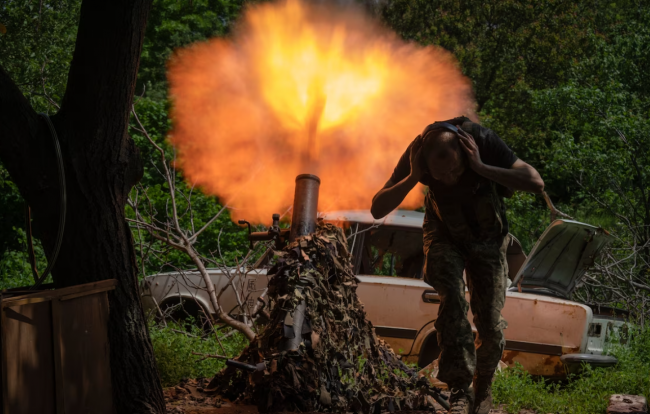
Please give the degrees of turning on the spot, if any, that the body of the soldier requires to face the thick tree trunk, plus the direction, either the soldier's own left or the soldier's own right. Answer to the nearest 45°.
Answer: approximately 45° to the soldier's own right

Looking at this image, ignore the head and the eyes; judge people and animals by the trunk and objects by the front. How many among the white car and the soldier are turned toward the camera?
1

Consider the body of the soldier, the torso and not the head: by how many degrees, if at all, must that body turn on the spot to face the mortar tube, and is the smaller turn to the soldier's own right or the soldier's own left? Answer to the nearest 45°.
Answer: approximately 135° to the soldier's own right

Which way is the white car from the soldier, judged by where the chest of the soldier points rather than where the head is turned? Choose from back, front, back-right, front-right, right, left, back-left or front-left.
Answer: back

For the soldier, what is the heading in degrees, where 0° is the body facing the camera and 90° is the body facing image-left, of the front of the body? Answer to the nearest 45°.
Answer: approximately 0°
